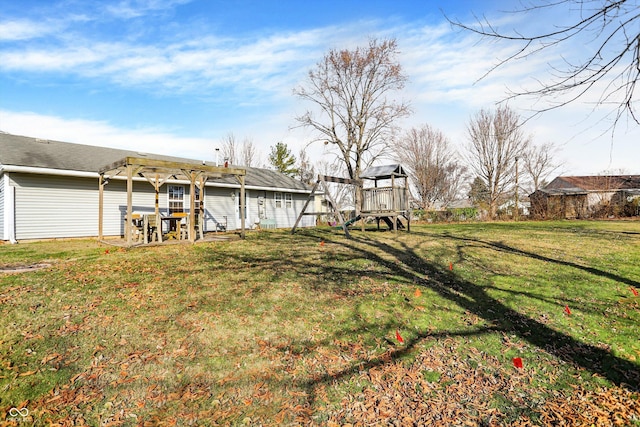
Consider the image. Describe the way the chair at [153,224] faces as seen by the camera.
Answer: facing away from the viewer and to the right of the viewer

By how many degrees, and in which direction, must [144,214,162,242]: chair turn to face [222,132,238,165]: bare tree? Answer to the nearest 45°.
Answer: approximately 45° to its left

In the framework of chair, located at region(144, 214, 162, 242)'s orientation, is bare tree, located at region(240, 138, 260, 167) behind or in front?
in front

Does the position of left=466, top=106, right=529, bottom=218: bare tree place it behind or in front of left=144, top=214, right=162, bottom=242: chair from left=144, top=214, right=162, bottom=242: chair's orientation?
in front
